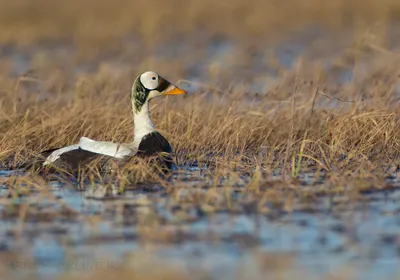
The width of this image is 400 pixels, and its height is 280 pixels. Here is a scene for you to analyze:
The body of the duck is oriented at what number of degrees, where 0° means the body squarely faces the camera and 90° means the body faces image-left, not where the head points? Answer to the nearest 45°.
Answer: approximately 270°
